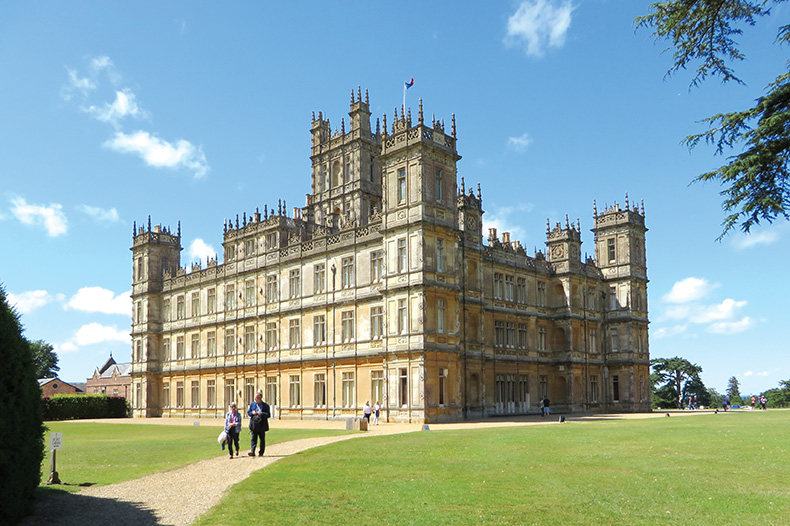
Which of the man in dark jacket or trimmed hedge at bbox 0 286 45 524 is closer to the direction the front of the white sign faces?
the trimmed hedge

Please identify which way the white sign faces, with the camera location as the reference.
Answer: facing the viewer

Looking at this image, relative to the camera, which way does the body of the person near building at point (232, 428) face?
toward the camera

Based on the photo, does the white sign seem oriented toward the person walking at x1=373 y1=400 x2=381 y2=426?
no

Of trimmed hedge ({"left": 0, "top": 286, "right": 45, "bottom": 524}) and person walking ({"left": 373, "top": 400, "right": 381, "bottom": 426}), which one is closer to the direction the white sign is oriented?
the trimmed hedge

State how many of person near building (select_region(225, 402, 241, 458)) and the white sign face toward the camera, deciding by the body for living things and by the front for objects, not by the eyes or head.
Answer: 2

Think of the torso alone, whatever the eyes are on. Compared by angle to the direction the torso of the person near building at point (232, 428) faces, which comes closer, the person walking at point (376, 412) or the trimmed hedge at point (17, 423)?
the trimmed hedge

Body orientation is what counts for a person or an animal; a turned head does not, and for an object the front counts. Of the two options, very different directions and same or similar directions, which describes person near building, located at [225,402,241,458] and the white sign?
same or similar directions

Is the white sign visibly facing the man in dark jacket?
no

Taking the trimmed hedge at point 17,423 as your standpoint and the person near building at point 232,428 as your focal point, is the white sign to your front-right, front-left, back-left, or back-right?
front-left
